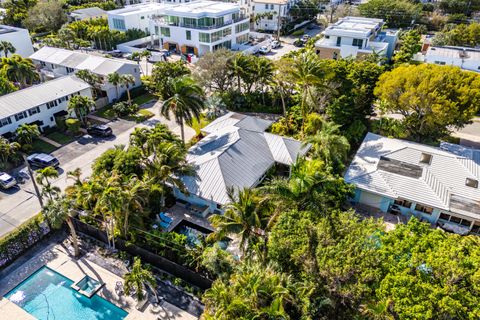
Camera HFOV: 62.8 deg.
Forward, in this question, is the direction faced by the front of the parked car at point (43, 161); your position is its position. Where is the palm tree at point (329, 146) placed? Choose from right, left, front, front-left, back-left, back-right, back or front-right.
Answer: back

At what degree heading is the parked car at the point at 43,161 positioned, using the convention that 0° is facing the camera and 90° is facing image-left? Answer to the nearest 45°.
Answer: approximately 135°

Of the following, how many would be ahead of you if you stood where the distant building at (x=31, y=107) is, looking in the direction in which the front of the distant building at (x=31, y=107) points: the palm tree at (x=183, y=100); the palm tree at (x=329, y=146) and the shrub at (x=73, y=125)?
3

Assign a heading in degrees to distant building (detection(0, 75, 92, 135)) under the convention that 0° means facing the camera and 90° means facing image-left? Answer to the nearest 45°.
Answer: approximately 315°

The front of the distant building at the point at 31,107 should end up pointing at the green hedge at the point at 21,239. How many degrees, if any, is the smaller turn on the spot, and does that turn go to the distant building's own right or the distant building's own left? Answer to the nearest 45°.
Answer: approximately 45° to the distant building's own right

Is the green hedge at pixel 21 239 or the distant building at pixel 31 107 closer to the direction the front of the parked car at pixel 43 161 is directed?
the distant building

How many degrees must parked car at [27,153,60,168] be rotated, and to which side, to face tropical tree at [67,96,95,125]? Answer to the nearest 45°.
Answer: approximately 90° to its right

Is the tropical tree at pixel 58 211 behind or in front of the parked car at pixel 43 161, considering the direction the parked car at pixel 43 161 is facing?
behind

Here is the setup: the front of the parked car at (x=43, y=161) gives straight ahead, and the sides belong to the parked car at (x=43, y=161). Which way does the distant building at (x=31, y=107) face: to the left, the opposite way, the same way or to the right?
the opposite way

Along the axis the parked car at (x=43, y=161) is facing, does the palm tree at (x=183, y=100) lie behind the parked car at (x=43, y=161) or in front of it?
behind

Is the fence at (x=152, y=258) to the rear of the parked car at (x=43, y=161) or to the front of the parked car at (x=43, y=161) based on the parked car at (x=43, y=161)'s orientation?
to the rear

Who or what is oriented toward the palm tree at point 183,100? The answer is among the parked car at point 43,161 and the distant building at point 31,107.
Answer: the distant building

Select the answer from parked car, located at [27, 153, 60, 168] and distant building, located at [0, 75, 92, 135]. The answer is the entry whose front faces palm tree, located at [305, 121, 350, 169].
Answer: the distant building

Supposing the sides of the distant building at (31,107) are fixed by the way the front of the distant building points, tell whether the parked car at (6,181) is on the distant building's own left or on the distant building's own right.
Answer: on the distant building's own right

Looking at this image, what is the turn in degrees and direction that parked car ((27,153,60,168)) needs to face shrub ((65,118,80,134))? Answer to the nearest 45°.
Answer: approximately 90° to its right
